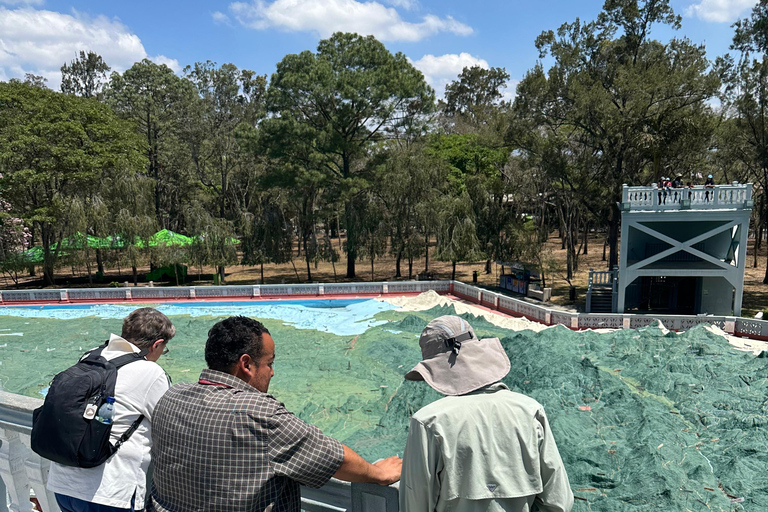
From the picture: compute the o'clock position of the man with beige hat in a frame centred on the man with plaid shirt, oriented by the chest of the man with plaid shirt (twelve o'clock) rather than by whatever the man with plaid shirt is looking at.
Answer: The man with beige hat is roughly at 2 o'clock from the man with plaid shirt.

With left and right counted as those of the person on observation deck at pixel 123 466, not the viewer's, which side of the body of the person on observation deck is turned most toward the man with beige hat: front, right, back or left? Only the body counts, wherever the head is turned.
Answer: right

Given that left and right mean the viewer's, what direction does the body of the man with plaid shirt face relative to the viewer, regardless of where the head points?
facing away from the viewer and to the right of the viewer

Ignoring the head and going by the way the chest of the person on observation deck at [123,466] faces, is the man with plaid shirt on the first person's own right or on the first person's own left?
on the first person's own right

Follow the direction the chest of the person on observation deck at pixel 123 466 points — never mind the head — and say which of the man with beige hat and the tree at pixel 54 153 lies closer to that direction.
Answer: the tree

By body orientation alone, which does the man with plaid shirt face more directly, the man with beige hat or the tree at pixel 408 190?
the tree

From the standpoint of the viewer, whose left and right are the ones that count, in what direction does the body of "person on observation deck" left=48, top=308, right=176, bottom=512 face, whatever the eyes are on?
facing away from the viewer and to the right of the viewer

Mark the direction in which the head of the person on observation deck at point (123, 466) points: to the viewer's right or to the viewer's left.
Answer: to the viewer's right

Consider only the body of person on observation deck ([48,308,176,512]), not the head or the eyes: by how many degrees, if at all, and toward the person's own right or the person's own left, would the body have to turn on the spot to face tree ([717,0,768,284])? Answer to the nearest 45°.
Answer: approximately 45° to the person's own right
